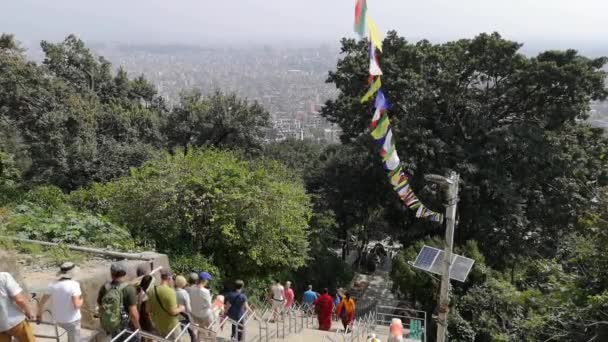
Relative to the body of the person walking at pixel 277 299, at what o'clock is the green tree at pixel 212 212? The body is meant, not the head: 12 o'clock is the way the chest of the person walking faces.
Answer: The green tree is roughly at 11 o'clock from the person walking.

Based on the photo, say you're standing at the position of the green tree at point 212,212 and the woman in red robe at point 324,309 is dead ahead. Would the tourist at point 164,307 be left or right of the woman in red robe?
right

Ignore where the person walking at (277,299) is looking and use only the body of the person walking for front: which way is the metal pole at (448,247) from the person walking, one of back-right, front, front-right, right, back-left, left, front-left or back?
back-right

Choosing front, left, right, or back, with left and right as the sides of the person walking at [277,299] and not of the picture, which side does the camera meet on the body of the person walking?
back

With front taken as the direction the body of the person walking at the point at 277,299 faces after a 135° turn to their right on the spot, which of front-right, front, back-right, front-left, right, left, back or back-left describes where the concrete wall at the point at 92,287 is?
right

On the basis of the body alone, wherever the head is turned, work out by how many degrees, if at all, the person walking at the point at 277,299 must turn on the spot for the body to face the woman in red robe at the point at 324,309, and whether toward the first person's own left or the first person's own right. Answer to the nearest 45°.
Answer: approximately 90° to the first person's own right
